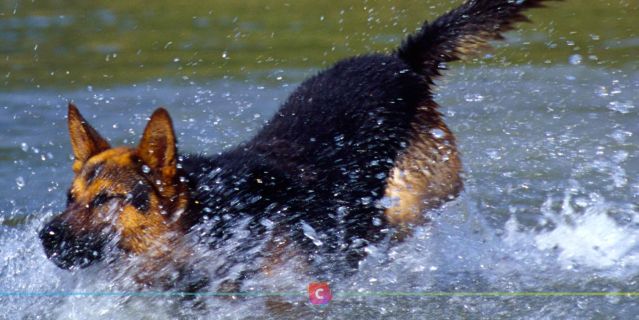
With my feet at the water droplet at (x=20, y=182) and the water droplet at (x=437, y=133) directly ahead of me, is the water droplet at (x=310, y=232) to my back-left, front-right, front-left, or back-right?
front-right

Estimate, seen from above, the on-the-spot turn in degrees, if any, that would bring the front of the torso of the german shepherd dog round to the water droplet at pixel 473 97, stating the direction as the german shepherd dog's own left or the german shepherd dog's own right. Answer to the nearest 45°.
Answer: approximately 135° to the german shepherd dog's own right

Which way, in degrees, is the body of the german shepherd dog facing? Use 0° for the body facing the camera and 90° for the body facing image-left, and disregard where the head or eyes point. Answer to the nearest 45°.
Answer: approximately 90°

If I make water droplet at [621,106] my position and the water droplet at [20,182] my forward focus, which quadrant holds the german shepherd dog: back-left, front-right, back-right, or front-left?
front-left

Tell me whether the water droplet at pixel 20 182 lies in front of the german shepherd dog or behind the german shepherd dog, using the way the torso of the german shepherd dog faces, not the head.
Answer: in front

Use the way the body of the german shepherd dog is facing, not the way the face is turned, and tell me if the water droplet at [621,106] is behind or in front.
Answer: behind
